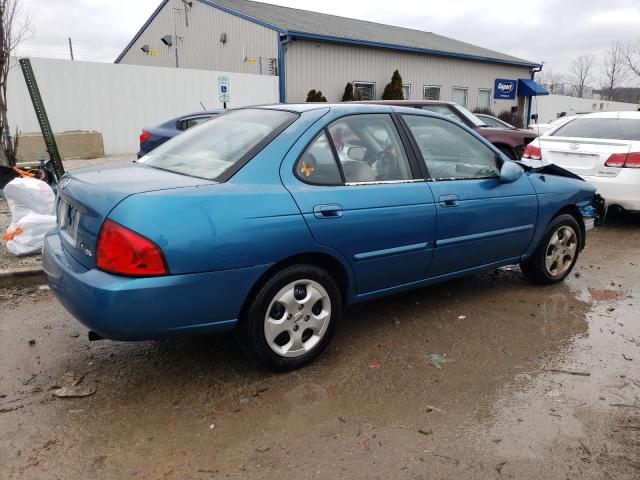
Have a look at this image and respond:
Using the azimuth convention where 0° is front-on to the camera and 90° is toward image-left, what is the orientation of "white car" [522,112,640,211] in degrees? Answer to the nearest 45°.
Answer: approximately 225°

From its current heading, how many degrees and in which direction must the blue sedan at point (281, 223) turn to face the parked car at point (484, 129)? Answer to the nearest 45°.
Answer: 0° — it already faces it

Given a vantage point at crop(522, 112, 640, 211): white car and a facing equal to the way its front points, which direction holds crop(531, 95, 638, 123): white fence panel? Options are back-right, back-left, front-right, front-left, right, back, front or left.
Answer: front-left

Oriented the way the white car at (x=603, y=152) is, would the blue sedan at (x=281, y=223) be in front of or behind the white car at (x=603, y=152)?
behind

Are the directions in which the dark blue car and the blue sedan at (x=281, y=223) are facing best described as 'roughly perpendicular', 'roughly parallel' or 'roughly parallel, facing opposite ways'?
roughly parallel

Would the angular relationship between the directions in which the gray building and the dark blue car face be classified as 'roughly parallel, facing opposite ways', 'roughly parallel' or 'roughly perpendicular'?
roughly perpendicular

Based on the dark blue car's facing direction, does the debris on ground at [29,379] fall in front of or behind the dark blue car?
behind

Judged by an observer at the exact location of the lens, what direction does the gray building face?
facing the viewer and to the right of the viewer

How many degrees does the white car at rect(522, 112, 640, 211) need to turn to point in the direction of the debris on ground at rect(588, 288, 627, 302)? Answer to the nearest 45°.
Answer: approximately 135° to its right

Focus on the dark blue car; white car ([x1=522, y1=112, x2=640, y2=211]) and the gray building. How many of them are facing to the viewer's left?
0

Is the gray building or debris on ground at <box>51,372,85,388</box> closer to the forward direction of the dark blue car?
the gray building

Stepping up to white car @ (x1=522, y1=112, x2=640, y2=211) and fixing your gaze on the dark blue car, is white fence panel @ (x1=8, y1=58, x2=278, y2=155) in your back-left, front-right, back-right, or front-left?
front-right

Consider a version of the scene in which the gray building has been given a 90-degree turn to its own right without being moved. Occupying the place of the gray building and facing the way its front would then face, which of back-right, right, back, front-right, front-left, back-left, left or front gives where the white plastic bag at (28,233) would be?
front-left

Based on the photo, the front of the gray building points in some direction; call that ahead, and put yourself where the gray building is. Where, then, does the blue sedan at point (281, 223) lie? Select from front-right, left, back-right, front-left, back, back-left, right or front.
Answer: front-right

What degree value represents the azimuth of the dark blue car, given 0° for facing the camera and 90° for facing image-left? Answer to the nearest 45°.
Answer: approximately 225°

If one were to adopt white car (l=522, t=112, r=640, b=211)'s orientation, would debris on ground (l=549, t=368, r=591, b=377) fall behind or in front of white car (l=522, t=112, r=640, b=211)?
behind

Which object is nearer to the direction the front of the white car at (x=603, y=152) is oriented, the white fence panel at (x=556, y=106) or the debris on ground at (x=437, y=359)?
the white fence panel

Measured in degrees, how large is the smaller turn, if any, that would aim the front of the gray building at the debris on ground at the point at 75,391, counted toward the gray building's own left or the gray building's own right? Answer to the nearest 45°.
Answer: approximately 45° to the gray building's own right
